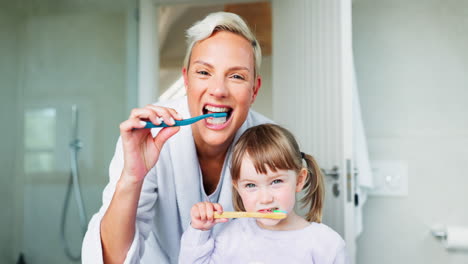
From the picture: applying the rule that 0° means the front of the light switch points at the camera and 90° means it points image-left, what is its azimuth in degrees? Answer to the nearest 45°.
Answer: approximately 0°

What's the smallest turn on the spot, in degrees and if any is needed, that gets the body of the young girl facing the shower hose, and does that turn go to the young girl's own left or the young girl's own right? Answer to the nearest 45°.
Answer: approximately 135° to the young girl's own right

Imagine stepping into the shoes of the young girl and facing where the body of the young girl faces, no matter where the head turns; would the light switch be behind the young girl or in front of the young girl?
behind

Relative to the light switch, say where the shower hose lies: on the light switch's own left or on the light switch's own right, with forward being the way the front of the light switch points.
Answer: on the light switch's own right

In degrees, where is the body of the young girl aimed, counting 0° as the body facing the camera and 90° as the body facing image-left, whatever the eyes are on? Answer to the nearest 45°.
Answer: approximately 0°
